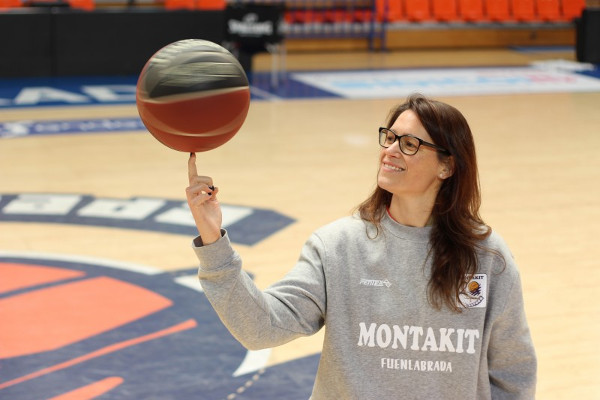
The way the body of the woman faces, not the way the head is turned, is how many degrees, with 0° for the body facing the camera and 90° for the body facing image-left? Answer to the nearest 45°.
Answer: approximately 0°

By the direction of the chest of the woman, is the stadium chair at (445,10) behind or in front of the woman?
behind

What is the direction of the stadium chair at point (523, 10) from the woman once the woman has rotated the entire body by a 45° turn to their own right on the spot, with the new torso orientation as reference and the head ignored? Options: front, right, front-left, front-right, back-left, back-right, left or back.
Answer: back-right

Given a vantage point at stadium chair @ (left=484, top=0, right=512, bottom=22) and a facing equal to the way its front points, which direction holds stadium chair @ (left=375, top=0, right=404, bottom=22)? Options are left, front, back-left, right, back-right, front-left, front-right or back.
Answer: front-right

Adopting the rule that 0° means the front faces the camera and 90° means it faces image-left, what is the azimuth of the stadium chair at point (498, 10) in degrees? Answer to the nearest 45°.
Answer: approximately 0°

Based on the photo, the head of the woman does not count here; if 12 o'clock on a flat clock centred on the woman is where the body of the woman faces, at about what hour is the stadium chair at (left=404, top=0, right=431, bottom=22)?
The stadium chair is roughly at 6 o'clock from the woman.

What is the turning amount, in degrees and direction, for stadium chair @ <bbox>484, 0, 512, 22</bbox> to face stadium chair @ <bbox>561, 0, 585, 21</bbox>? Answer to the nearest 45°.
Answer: approximately 135° to its left

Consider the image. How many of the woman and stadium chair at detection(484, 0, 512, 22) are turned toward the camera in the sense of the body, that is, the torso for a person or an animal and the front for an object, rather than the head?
2

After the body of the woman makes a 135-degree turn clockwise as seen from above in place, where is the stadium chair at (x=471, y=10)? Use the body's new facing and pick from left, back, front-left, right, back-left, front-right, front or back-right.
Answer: front-right
